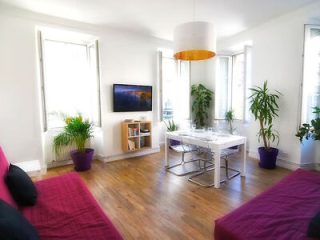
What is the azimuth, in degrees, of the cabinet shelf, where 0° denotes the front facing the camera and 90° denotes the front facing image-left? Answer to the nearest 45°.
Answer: approximately 315°

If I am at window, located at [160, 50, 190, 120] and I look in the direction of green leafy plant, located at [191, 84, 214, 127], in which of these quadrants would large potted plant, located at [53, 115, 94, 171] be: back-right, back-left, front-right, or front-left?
back-right

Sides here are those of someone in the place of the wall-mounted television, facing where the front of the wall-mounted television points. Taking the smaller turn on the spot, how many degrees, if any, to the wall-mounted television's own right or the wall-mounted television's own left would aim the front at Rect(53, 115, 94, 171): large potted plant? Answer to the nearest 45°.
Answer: approximately 90° to the wall-mounted television's own right

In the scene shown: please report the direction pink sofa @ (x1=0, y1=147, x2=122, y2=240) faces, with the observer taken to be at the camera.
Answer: facing to the right of the viewer

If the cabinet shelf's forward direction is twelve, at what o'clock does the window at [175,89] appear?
The window is roughly at 9 o'clock from the cabinet shelf.

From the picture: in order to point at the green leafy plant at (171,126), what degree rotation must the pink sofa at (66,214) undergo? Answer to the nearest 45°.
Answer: approximately 45° to its left

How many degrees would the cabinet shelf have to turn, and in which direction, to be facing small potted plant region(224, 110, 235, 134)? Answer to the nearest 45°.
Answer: approximately 45° to its left

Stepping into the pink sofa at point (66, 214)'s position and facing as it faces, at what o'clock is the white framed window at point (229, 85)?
The white framed window is roughly at 11 o'clock from the pink sofa.

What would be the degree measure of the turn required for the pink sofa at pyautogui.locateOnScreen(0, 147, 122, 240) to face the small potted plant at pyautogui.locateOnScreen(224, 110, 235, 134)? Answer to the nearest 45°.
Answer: approximately 45° to its left

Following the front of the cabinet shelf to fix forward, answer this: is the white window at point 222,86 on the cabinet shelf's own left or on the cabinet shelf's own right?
on the cabinet shelf's own left

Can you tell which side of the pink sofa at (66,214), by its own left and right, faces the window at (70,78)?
left

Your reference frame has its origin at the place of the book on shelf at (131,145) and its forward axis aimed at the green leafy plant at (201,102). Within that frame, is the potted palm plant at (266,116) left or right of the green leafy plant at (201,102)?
right
